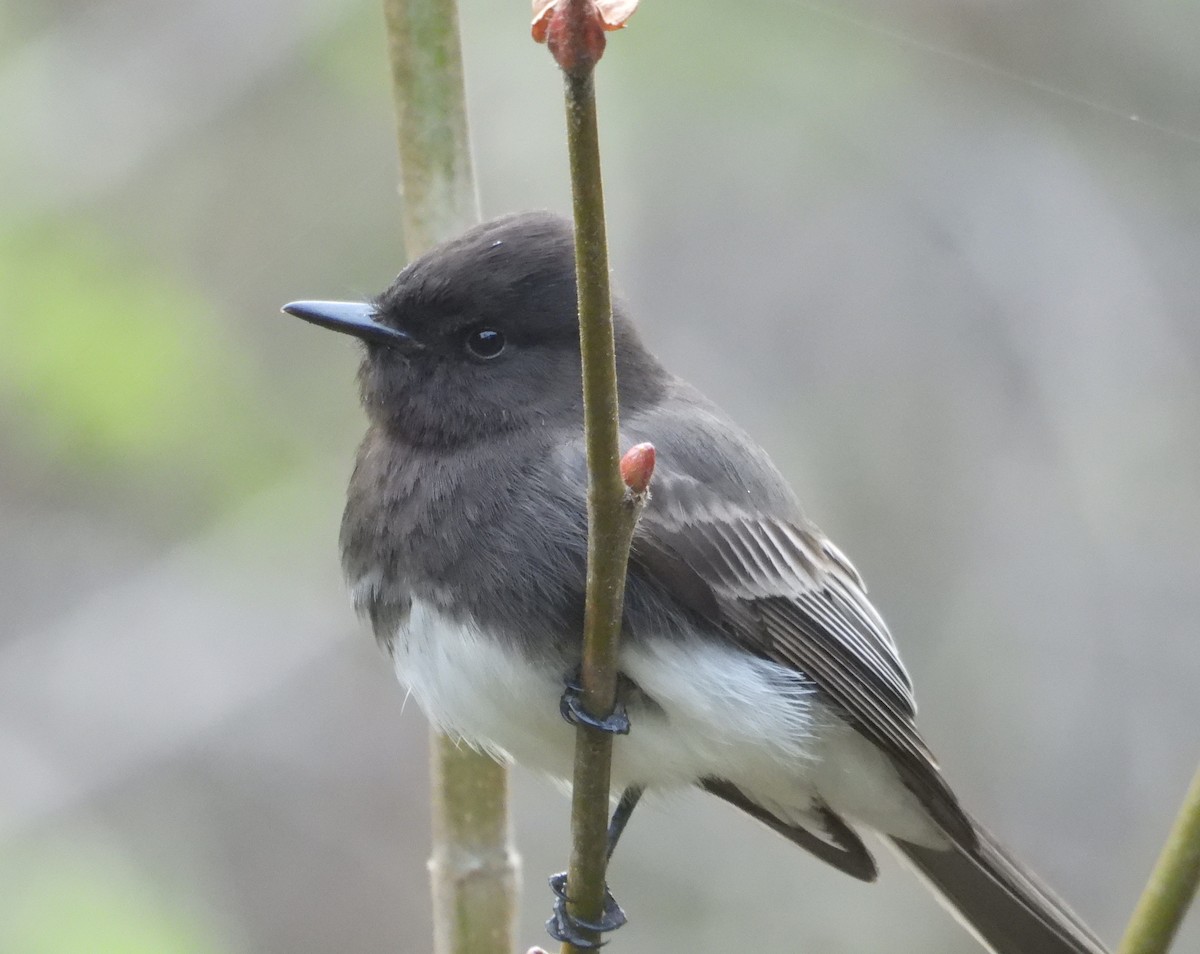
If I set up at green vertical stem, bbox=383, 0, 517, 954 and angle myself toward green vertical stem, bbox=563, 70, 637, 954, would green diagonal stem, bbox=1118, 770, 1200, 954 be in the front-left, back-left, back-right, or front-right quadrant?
front-left

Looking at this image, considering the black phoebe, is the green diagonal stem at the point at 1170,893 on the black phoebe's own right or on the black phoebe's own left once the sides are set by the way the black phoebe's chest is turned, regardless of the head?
on the black phoebe's own left

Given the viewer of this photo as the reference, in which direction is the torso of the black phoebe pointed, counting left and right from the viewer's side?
facing the viewer and to the left of the viewer
